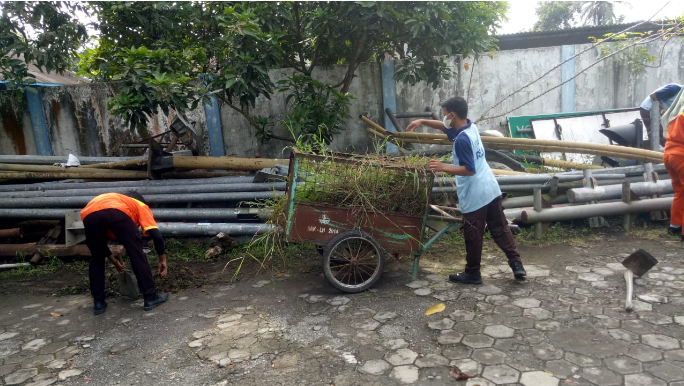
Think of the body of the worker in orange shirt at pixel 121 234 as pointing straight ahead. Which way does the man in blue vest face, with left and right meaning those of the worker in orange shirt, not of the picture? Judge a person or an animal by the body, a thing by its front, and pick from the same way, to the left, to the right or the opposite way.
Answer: to the left

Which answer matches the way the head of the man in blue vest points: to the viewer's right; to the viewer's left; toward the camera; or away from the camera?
to the viewer's left

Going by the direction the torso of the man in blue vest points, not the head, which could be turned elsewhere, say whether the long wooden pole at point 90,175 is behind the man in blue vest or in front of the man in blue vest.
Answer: in front

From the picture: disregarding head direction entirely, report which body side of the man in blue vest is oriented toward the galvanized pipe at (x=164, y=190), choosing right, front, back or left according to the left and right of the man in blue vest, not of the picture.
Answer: front

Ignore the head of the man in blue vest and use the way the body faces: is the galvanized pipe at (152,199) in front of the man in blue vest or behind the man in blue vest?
in front

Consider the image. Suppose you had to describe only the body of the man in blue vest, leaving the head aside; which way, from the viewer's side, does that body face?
to the viewer's left

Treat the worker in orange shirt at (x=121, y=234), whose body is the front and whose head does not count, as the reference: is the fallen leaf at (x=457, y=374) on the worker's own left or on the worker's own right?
on the worker's own right

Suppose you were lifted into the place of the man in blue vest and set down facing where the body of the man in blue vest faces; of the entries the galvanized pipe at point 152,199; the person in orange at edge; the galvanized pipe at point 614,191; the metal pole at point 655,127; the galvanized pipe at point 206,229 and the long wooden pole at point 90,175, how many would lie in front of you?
3

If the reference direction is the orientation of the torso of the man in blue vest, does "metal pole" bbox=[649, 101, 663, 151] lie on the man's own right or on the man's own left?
on the man's own right

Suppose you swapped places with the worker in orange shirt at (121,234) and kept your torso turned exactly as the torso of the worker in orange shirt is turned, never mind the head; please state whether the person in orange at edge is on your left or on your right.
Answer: on your right

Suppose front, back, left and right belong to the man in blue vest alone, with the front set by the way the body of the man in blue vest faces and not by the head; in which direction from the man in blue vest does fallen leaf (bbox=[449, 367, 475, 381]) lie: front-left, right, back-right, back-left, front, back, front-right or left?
left
